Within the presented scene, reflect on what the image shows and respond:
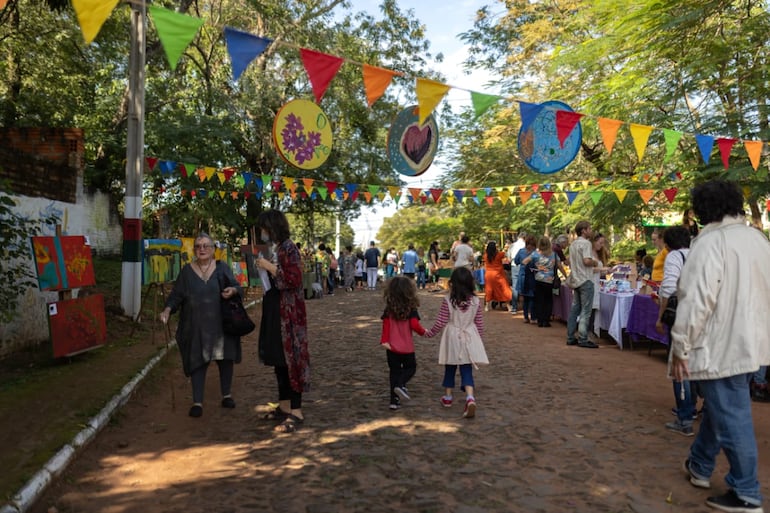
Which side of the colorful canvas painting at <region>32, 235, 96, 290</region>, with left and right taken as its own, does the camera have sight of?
front

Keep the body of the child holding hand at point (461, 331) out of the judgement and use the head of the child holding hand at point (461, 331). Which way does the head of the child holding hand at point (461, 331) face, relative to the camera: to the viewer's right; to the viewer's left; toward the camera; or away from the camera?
away from the camera

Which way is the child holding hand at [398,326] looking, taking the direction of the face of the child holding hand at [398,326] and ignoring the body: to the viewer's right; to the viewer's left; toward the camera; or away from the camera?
away from the camera

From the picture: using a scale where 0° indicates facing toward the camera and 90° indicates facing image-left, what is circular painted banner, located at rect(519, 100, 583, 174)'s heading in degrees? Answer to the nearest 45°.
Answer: approximately 0°

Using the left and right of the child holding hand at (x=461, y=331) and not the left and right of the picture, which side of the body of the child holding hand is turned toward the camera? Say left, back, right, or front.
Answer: back

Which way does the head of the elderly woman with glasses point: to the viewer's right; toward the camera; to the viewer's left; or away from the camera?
toward the camera

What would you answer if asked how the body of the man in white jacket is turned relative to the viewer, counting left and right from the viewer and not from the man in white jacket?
facing away from the viewer and to the left of the viewer

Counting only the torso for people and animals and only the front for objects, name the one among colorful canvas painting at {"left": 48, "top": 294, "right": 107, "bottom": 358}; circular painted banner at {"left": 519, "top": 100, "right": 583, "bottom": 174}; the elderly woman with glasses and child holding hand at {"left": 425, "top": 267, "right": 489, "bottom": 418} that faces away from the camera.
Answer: the child holding hand

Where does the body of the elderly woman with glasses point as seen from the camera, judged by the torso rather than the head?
toward the camera

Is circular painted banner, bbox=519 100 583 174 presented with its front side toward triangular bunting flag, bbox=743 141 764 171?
no

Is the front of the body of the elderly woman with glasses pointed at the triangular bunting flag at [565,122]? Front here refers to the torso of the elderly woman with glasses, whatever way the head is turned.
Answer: no

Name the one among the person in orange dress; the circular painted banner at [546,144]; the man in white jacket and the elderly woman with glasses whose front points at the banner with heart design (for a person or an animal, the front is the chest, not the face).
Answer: the man in white jacket

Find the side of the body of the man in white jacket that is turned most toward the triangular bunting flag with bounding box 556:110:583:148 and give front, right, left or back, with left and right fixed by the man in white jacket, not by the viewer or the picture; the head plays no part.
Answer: front

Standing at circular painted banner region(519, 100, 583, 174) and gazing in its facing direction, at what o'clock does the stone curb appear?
The stone curb is roughly at 1 o'clock from the circular painted banner.

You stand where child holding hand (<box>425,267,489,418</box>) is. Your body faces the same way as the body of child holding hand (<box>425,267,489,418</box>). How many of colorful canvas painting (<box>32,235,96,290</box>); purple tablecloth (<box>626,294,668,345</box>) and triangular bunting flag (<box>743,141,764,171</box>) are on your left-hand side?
1
